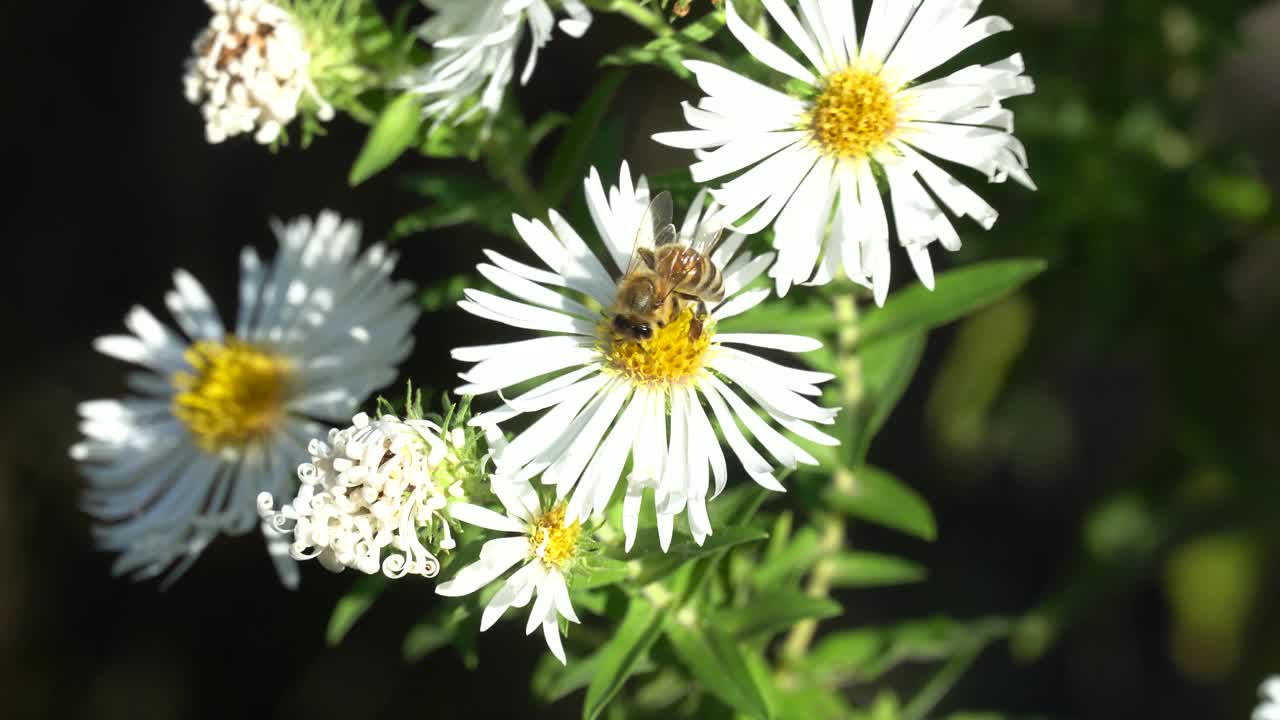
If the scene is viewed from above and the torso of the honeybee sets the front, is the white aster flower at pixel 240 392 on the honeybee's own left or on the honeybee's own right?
on the honeybee's own right

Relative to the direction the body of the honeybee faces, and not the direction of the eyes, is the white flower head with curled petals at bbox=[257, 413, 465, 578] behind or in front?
in front

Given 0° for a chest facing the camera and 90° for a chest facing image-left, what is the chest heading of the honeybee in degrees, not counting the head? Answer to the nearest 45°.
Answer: approximately 45°

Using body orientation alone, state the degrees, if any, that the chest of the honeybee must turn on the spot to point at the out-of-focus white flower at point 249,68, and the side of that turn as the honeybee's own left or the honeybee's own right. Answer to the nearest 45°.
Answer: approximately 45° to the honeybee's own right

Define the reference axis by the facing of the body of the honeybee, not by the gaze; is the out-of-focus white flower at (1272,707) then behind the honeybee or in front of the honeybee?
behind
